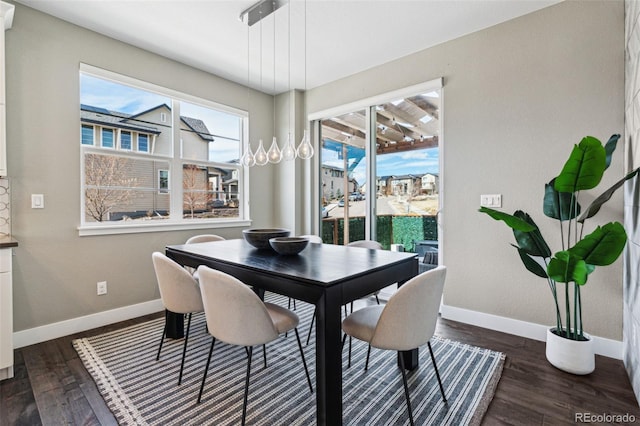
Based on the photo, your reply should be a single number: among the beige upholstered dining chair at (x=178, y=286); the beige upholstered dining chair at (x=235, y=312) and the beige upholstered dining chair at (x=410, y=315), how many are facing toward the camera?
0

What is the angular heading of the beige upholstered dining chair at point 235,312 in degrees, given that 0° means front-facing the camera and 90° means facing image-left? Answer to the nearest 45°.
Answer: approximately 225°

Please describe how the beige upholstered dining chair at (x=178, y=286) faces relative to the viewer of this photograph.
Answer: facing away from the viewer and to the right of the viewer

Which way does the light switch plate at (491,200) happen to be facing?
toward the camera

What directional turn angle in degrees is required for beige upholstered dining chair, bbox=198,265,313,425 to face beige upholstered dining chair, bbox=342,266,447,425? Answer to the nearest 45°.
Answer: approximately 45° to its right

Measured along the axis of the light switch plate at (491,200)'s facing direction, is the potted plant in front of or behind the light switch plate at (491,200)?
in front

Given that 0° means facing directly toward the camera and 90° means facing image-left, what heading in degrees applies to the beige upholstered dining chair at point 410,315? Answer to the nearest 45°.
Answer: approximately 135°

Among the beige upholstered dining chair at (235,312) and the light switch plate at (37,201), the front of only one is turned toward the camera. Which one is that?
the light switch plate

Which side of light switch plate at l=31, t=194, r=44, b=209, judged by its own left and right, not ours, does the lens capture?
front

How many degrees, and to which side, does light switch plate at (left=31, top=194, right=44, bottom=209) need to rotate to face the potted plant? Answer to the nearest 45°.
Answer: approximately 45° to its left

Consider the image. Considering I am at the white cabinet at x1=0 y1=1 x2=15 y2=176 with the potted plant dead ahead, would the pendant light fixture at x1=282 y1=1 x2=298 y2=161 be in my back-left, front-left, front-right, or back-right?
front-left

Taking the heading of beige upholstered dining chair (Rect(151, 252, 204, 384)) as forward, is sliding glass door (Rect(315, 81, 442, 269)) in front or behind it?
in front

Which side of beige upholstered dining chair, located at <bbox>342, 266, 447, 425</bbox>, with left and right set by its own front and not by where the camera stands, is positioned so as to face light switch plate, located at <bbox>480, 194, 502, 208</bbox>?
right

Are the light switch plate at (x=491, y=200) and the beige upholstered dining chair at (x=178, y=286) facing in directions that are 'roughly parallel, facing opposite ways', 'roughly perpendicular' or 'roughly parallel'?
roughly parallel, facing opposite ways

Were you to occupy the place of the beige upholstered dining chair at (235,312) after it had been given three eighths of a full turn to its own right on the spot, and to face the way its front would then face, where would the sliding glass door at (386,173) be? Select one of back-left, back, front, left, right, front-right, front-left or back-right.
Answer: back-left

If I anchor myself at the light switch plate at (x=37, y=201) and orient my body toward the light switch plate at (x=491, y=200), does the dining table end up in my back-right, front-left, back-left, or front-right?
front-right

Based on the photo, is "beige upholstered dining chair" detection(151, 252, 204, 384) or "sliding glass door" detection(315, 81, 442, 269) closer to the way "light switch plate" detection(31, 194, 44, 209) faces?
the beige upholstered dining chair
